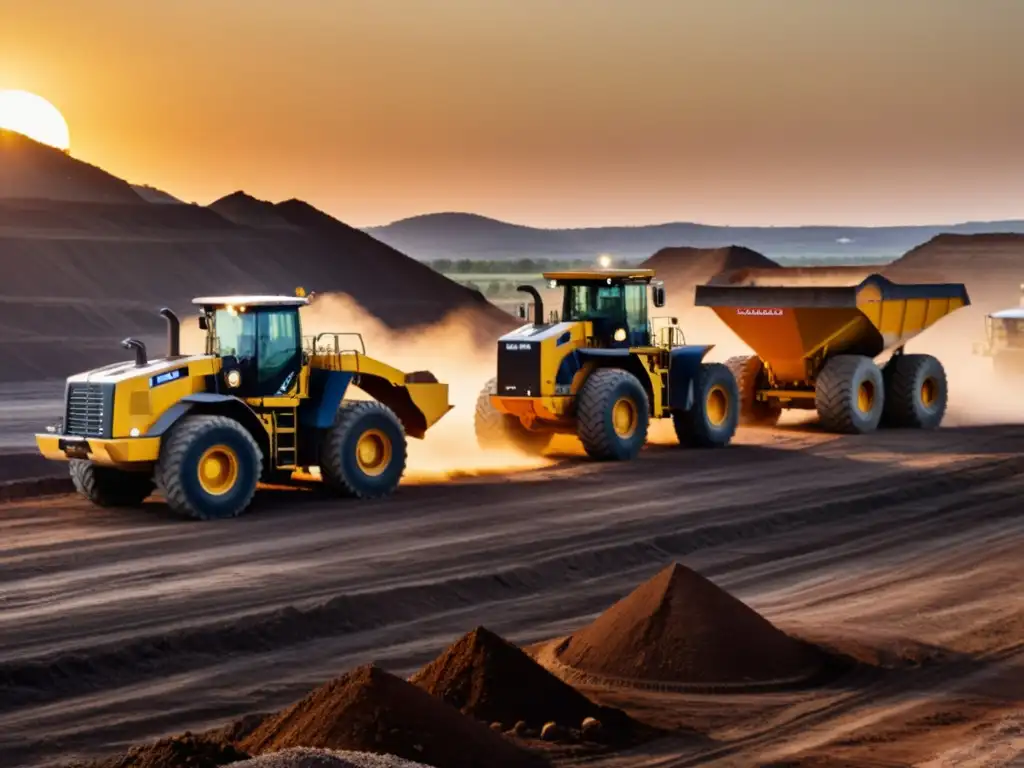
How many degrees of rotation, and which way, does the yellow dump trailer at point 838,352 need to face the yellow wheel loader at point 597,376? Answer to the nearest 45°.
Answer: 0° — it already faces it

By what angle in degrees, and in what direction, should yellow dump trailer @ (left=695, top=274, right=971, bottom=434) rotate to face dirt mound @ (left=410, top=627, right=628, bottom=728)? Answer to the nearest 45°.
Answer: approximately 45° to its left

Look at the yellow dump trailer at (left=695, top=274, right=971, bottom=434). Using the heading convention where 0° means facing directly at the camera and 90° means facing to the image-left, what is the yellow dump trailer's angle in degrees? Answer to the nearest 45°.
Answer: approximately 45°

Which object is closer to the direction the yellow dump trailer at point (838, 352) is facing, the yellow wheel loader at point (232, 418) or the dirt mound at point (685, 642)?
the yellow wheel loader
